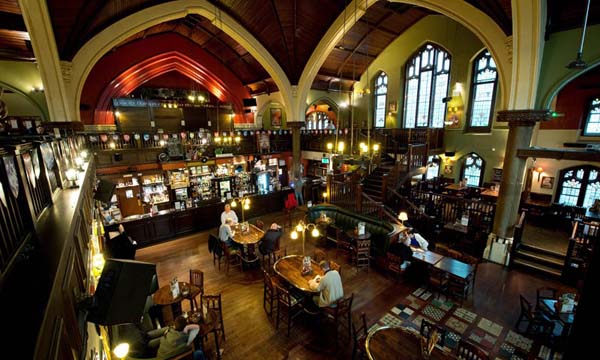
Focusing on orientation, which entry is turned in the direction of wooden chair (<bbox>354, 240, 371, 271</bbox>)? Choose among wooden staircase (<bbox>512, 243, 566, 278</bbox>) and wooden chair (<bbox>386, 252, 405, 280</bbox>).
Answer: the wooden staircase

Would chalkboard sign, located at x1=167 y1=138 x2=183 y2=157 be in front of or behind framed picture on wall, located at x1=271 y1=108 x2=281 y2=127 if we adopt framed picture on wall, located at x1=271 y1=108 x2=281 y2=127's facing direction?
in front

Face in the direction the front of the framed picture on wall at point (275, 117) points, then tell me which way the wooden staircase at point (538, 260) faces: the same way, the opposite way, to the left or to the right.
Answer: to the right

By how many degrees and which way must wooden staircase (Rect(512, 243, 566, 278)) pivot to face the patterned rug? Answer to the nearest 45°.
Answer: approximately 45° to its left

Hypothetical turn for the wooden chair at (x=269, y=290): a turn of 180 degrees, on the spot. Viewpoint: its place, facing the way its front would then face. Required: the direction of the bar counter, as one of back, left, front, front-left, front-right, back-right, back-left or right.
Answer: right

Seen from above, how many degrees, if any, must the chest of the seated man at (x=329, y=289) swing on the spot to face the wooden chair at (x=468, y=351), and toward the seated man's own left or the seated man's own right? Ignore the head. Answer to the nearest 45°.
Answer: approximately 180°

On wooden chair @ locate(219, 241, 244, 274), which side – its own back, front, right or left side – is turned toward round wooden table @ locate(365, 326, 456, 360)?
right

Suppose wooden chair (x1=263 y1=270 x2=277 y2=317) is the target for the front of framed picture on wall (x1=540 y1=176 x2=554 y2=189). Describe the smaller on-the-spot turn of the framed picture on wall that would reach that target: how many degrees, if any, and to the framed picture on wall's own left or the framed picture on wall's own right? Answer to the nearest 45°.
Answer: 0° — it already faces it

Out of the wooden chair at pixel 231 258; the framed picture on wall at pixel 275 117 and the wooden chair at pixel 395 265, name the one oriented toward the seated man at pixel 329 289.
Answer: the framed picture on wall

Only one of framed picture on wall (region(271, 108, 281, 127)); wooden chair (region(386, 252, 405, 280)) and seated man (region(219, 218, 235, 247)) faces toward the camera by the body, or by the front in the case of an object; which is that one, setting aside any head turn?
the framed picture on wall

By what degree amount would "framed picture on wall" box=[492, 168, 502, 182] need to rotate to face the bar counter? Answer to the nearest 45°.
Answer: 0° — it already faces it
